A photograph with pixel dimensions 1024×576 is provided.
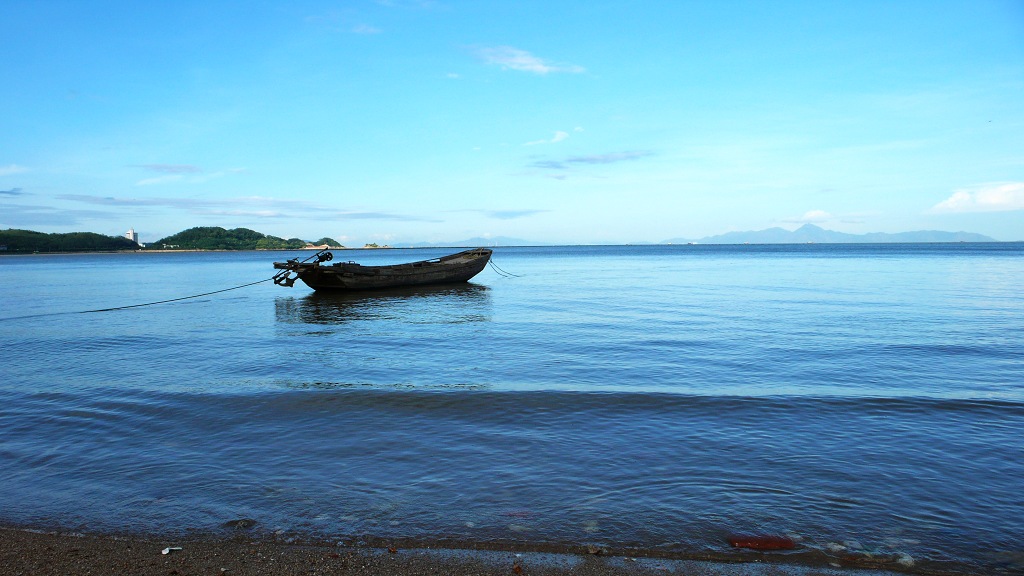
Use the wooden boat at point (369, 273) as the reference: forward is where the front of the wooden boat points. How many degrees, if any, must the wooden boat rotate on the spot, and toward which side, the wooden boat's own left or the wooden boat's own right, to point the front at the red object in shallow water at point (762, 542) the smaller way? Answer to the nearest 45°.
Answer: approximately 90° to the wooden boat's own right

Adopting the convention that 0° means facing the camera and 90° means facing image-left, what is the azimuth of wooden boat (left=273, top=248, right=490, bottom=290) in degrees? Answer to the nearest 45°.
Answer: approximately 270°
